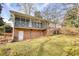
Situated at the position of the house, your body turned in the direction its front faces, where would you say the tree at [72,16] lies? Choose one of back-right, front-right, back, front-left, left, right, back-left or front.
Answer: front-left

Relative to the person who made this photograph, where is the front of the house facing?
facing the viewer and to the right of the viewer
